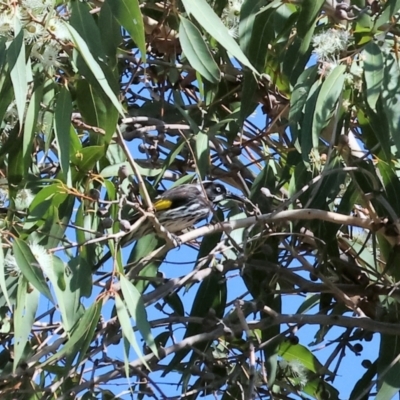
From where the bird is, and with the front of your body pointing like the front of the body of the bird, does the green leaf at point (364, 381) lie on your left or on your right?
on your right

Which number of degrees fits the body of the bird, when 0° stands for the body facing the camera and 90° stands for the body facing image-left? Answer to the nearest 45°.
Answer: approximately 270°
